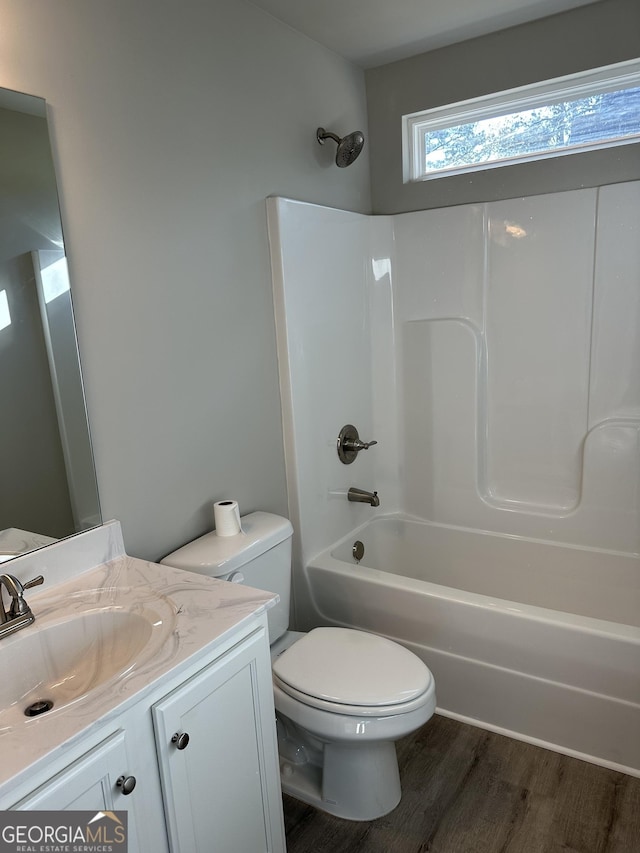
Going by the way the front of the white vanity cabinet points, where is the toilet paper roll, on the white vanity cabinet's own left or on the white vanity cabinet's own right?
on the white vanity cabinet's own left

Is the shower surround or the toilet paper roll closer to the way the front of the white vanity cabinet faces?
the shower surround

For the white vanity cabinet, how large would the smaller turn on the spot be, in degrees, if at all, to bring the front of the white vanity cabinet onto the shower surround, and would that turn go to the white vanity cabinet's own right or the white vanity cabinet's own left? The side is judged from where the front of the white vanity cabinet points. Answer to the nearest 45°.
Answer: approximately 90° to the white vanity cabinet's own left

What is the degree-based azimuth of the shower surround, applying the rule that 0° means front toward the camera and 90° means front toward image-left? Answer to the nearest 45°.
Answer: approximately 45°

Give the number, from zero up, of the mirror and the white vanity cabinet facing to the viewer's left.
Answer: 0

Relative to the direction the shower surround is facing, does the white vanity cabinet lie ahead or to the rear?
ahead
